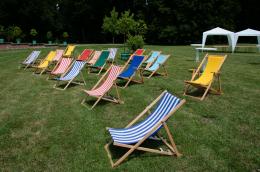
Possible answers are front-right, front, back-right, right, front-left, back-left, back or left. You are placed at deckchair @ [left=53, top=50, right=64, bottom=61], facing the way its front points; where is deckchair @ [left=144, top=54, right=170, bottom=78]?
left

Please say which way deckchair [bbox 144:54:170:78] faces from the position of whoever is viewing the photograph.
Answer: facing the viewer and to the left of the viewer

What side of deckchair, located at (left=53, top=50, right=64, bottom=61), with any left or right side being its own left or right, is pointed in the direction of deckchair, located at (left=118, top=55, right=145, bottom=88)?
left

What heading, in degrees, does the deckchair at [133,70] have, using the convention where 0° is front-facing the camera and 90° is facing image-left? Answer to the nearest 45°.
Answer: approximately 45°

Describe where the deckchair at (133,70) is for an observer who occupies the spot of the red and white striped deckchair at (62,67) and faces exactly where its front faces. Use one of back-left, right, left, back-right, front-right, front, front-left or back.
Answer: left

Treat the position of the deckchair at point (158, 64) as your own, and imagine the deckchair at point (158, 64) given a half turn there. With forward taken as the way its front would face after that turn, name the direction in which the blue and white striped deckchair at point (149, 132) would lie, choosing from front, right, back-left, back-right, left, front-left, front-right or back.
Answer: back-right

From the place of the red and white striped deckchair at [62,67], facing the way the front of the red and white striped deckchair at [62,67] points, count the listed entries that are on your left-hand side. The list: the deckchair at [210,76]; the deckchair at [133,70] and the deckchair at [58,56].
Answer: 2

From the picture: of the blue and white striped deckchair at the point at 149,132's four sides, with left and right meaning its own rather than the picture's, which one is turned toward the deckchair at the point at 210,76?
back

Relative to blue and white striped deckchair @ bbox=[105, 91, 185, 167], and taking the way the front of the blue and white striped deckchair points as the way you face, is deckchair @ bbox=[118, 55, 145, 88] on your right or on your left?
on your right

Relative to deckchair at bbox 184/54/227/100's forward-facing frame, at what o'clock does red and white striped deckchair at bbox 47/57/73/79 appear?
The red and white striped deckchair is roughly at 2 o'clock from the deckchair.

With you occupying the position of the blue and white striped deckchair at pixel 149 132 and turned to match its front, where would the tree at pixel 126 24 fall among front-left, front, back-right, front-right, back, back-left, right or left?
back-right

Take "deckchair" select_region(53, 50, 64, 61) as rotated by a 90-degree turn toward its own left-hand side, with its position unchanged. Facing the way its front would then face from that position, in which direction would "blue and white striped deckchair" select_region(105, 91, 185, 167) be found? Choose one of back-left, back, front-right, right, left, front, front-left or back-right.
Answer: front-right

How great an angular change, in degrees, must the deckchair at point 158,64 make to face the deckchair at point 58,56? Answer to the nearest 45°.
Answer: approximately 45° to its right
